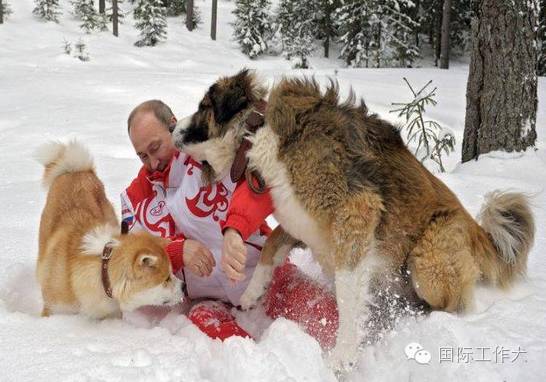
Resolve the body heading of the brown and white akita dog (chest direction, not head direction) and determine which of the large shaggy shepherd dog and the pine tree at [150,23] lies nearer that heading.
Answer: the large shaggy shepherd dog

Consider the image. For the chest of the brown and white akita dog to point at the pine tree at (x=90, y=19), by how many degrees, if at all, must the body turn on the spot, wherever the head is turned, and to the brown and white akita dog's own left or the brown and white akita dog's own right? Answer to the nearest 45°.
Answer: approximately 135° to the brown and white akita dog's own left

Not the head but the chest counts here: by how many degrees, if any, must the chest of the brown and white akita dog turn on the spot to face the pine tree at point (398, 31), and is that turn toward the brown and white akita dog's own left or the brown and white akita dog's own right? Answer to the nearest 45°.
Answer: approximately 90° to the brown and white akita dog's own left

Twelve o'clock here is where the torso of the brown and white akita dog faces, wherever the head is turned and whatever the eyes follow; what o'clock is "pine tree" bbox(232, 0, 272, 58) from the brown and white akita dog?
The pine tree is roughly at 8 o'clock from the brown and white akita dog.

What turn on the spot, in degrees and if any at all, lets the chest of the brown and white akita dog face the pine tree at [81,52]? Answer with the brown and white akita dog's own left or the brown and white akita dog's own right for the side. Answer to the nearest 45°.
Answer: approximately 135° to the brown and white akita dog's own left

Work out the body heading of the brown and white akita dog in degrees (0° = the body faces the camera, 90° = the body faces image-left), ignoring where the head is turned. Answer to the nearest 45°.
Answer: approximately 315°

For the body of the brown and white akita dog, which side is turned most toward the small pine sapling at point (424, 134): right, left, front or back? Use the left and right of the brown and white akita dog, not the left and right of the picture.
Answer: left

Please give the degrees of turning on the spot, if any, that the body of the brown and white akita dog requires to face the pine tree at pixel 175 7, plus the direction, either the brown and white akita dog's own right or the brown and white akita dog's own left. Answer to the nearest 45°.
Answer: approximately 135° to the brown and white akita dog's own left

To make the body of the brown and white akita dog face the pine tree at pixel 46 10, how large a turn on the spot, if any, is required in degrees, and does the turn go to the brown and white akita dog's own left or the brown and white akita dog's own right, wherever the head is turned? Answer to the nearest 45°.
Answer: approximately 135° to the brown and white akita dog's own left
